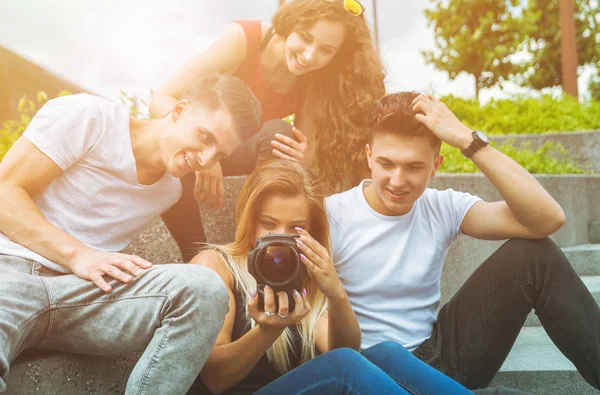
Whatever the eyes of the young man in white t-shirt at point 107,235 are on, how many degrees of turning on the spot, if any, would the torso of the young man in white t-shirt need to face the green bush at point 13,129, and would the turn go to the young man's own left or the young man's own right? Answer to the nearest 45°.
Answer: approximately 135° to the young man's own left

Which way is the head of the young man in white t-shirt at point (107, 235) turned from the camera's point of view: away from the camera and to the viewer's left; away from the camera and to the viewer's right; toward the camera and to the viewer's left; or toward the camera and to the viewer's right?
toward the camera and to the viewer's right

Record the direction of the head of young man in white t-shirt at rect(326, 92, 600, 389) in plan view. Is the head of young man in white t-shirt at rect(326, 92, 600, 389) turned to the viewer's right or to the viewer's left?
to the viewer's left

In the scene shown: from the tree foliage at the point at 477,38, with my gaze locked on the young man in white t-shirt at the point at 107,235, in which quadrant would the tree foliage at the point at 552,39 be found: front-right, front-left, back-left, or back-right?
back-left

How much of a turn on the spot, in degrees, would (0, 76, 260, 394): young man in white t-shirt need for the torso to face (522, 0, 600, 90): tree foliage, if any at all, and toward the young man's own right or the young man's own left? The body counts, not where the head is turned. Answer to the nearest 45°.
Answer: approximately 90° to the young man's own left

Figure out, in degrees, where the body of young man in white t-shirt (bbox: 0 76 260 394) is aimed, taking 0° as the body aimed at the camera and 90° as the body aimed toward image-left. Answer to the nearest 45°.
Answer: approximately 315°

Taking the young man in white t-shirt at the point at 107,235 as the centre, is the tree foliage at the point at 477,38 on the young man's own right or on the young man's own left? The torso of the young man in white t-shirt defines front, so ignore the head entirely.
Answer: on the young man's own left

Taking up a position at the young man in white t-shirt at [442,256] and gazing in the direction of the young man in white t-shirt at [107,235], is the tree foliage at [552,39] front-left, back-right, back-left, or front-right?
back-right

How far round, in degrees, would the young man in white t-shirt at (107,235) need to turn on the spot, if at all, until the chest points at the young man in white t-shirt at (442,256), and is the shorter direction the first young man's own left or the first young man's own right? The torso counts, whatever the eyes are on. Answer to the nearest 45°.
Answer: approximately 45° to the first young man's own left
